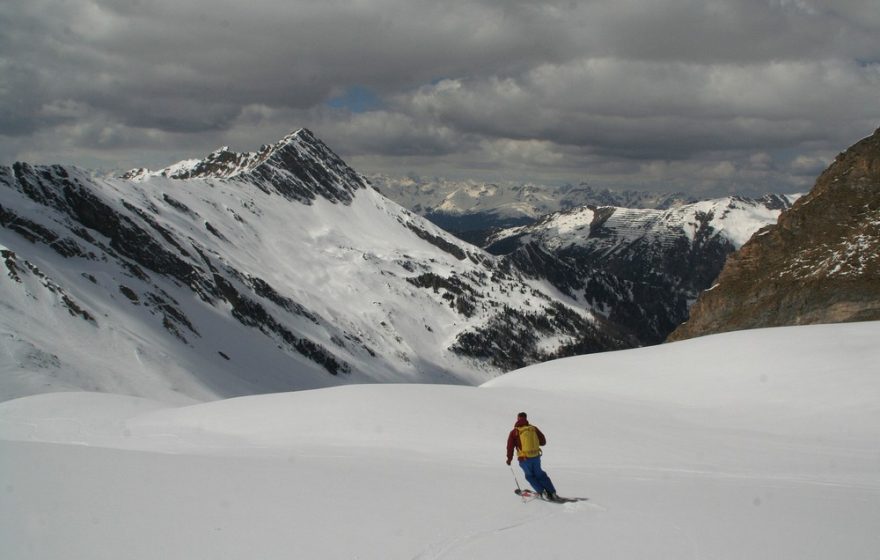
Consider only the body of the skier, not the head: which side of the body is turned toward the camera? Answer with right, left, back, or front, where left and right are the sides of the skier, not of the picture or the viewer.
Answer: back
